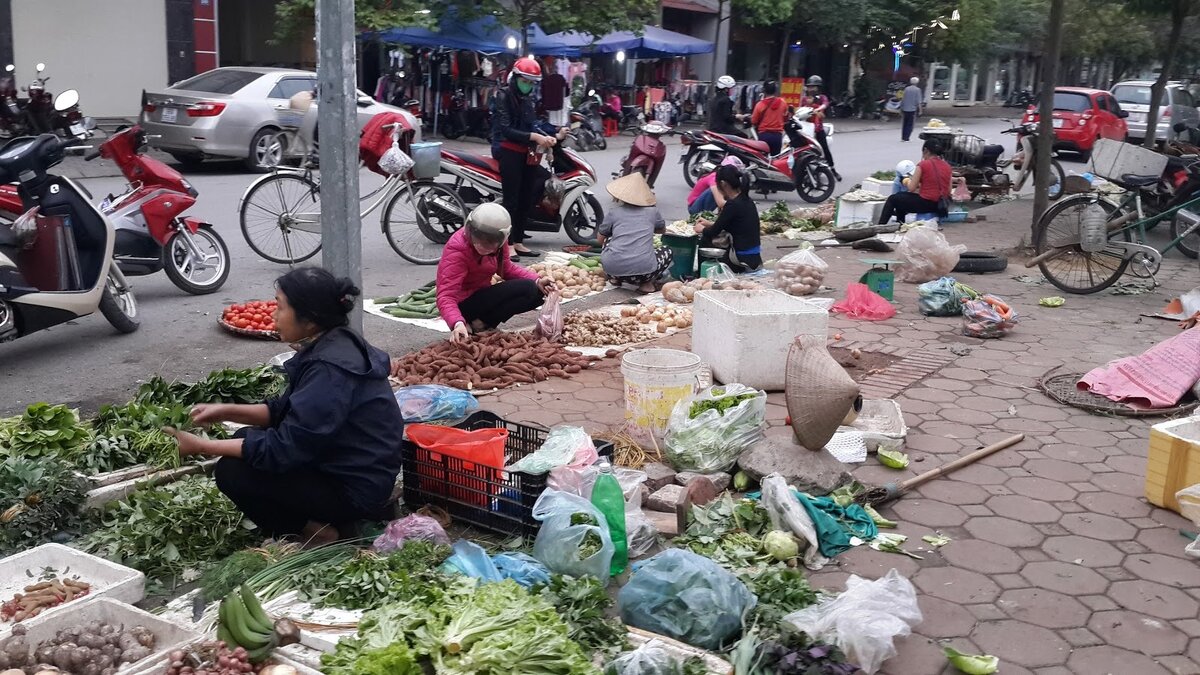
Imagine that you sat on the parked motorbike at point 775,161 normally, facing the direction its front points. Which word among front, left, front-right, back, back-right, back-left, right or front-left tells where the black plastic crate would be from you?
right

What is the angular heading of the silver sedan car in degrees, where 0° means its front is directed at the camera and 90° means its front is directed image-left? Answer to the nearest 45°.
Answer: approximately 225°

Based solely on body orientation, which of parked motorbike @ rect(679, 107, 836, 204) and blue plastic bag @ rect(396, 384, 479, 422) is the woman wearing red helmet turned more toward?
the blue plastic bag

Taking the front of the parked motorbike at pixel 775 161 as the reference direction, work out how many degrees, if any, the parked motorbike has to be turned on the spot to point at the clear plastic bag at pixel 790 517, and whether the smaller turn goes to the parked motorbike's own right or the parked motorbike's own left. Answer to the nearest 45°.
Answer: approximately 90° to the parked motorbike's own right

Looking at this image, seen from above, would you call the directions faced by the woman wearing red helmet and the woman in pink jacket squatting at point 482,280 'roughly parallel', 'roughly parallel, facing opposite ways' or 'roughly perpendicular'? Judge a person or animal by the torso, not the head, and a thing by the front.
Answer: roughly parallel

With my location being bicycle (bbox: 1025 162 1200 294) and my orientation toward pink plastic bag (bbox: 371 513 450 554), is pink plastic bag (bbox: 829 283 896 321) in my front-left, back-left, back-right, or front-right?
front-right

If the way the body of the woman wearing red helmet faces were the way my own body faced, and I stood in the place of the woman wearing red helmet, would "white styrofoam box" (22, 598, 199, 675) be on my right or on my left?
on my right

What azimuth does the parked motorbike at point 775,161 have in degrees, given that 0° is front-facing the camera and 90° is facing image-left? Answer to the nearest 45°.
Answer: approximately 270°

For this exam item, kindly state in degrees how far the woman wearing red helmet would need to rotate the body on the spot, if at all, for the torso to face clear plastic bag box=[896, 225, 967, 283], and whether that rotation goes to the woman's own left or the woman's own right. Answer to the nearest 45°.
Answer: approximately 45° to the woman's own left

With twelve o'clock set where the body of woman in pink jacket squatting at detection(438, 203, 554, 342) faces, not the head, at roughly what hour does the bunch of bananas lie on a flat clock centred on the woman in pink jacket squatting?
The bunch of bananas is roughly at 2 o'clock from the woman in pink jacket squatting.

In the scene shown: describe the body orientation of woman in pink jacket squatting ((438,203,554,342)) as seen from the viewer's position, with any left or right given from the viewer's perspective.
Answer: facing the viewer and to the right of the viewer

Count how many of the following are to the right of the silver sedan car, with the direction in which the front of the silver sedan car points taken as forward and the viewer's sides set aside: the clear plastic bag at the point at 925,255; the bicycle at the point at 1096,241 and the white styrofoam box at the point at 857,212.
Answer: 3
